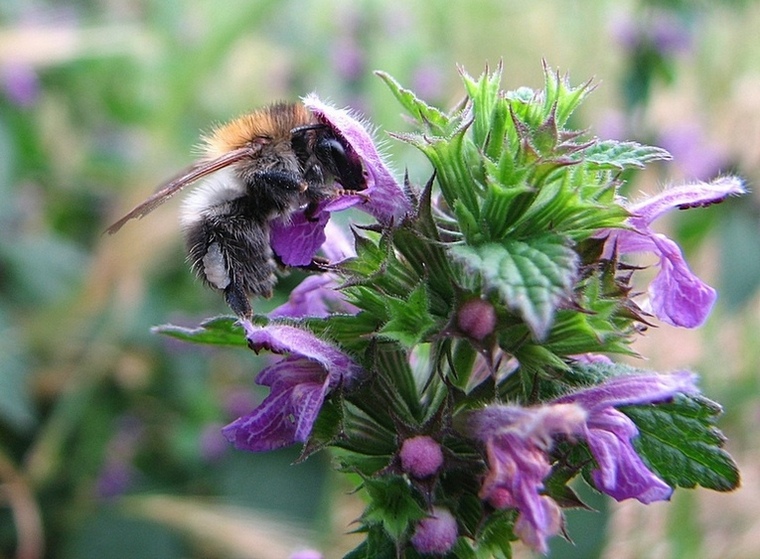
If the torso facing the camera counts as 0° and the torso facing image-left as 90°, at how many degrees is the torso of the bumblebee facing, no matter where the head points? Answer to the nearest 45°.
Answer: approximately 270°

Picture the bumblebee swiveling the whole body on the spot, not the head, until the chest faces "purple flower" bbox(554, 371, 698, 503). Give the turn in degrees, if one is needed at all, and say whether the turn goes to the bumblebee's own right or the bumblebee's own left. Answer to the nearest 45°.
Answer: approximately 45° to the bumblebee's own right

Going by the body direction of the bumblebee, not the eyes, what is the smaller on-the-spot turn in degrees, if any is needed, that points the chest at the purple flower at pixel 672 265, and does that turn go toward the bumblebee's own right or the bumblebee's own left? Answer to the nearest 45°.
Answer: approximately 45° to the bumblebee's own right

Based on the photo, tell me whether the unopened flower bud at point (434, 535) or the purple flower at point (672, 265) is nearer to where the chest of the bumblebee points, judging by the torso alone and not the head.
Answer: the purple flower

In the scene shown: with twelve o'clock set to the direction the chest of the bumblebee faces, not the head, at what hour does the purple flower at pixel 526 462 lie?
The purple flower is roughly at 2 o'clock from the bumblebee.

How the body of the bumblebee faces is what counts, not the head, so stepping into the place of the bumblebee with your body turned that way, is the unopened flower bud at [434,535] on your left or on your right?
on your right
